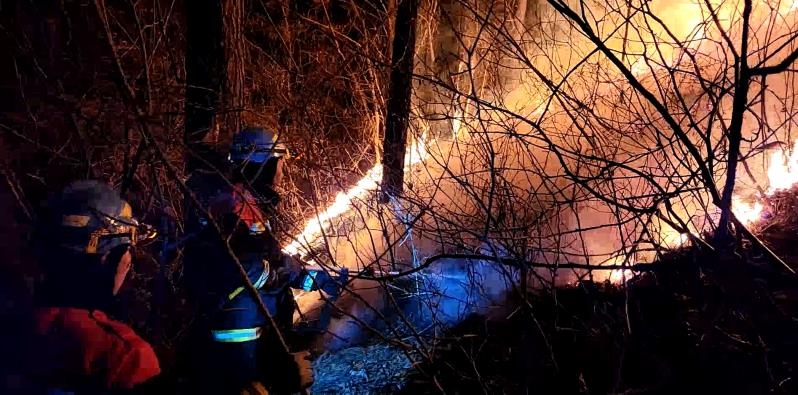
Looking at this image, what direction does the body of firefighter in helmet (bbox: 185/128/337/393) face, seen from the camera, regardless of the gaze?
to the viewer's right

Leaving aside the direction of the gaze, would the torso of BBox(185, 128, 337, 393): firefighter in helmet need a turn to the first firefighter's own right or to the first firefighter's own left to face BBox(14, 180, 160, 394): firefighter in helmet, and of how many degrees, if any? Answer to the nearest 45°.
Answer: approximately 135° to the first firefighter's own right

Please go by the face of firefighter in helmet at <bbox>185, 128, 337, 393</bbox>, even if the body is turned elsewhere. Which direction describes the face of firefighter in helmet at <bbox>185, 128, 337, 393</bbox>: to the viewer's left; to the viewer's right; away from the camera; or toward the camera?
to the viewer's right
